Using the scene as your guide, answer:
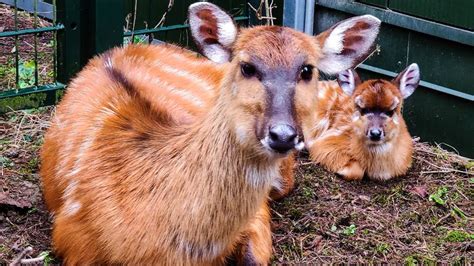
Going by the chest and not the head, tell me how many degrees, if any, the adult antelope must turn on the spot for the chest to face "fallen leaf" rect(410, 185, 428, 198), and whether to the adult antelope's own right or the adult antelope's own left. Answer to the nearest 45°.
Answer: approximately 90° to the adult antelope's own left

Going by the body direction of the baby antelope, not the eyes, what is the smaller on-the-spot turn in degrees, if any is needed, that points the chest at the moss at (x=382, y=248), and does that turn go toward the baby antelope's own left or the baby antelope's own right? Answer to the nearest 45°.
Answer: approximately 45° to the baby antelope's own right

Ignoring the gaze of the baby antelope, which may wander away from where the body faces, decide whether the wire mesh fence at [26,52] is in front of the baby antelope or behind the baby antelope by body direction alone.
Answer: behind

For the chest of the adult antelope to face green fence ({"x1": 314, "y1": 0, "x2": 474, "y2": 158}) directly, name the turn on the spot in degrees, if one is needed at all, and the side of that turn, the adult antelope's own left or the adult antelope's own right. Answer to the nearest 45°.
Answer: approximately 90° to the adult antelope's own left

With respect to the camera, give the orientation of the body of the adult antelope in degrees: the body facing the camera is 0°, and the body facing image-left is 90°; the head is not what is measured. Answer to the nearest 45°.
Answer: approximately 315°

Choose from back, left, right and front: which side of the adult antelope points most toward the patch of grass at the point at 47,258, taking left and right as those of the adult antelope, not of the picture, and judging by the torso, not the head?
right

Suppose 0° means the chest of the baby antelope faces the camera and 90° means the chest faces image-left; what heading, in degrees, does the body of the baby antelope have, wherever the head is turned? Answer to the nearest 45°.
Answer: approximately 315°

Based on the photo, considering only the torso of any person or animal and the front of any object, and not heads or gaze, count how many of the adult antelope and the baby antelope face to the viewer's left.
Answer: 0
